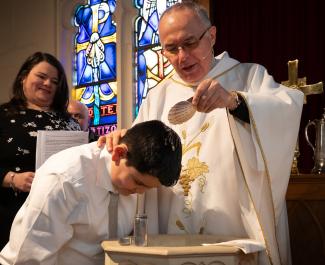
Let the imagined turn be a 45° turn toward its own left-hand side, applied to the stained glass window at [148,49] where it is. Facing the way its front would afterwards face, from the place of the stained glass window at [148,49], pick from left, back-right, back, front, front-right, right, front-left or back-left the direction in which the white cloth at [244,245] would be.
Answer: front-right

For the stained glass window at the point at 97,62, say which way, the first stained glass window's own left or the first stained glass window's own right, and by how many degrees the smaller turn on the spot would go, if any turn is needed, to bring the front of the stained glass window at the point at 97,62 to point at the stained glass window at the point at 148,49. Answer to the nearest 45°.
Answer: approximately 45° to the first stained glass window's own left

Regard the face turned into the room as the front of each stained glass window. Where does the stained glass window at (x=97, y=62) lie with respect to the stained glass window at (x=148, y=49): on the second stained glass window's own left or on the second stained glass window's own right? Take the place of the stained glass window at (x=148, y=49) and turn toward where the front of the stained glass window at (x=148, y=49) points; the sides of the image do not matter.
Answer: on the second stained glass window's own right

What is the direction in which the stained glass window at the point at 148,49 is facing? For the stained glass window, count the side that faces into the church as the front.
toward the camera

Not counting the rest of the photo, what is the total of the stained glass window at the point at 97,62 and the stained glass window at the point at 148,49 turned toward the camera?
2

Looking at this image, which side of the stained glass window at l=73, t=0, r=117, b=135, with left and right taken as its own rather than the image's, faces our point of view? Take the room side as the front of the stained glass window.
front

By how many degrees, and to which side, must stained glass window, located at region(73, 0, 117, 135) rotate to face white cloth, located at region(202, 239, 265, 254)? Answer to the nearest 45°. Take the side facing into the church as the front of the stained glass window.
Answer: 0° — it already faces it
